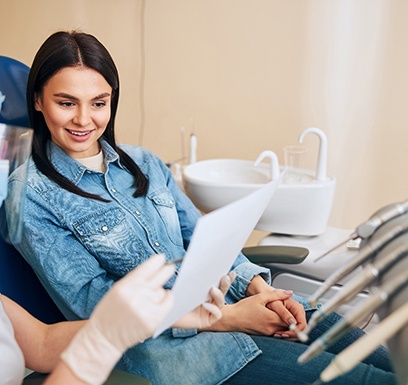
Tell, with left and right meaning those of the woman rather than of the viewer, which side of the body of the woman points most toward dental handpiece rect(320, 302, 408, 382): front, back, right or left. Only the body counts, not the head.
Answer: front

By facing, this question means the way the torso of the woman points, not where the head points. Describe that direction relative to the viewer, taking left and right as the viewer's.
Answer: facing the viewer and to the right of the viewer

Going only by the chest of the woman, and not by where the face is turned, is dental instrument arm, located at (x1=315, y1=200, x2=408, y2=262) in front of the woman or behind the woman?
in front

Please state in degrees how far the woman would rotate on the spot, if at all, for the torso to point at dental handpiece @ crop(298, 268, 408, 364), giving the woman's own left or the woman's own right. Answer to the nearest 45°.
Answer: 0° — they already face it

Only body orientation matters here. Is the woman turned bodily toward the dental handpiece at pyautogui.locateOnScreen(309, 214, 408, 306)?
yes

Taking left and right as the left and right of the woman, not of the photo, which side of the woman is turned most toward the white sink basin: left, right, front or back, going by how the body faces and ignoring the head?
left
